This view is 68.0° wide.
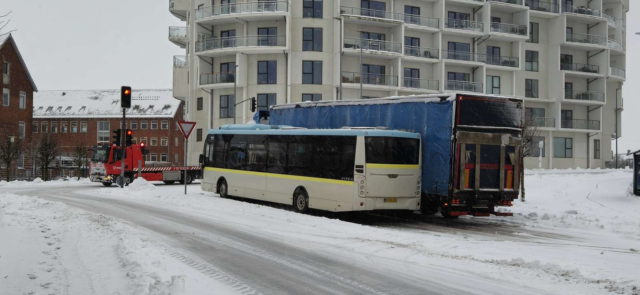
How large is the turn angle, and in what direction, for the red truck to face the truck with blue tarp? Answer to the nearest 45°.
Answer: approximately 90° to its left

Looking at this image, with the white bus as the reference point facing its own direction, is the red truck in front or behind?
in front

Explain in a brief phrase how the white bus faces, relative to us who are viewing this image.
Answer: facing away from the viewer and to the left of the viewer

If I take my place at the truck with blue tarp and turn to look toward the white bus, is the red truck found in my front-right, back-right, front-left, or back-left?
front-right

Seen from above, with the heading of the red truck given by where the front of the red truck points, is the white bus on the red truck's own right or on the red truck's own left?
on the red truck's own left

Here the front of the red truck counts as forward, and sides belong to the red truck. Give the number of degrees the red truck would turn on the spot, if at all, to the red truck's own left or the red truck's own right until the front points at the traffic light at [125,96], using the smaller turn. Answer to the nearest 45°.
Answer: approximately 45° to the red truck's own left

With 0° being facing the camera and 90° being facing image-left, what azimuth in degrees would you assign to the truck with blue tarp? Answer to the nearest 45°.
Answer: approximately 135°

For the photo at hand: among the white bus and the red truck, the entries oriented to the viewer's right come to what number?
0

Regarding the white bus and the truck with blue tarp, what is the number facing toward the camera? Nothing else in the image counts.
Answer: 0

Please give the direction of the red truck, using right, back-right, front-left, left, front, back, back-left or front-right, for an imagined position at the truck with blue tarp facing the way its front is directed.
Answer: front

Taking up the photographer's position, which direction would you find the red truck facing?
facing the viewer and to the left of the viewer

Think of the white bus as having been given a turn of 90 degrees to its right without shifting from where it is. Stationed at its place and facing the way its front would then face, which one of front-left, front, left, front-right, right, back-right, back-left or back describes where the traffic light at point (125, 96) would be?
left

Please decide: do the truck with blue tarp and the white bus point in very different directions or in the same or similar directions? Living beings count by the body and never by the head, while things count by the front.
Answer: same or similar directions

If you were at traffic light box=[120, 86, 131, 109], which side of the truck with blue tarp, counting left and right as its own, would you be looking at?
front
